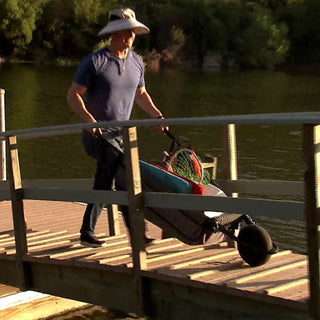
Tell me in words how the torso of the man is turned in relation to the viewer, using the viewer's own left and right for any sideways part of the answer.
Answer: facing the viewer and to the right of the viewer
